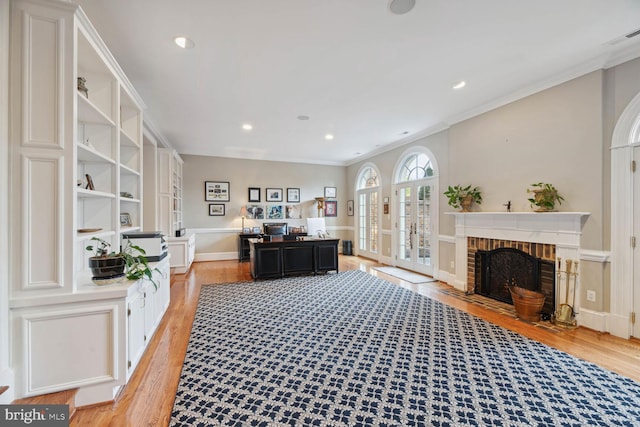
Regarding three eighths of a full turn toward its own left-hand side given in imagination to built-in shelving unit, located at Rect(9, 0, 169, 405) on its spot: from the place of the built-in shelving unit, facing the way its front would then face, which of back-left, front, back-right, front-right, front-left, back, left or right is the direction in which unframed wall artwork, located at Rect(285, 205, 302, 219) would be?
right

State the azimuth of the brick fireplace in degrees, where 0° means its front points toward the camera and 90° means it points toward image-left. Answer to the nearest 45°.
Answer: approximately 45°

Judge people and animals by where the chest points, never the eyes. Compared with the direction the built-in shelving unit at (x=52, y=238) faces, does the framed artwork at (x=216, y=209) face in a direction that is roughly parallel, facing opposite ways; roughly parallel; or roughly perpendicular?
roughly perpendicular

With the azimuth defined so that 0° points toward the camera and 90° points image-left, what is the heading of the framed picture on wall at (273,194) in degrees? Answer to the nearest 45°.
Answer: approximately 0°

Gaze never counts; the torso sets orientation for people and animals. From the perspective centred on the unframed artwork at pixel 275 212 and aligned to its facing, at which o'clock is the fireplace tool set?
The fireplace tool set is roughly at 11 o'clock from the unframed artwork.

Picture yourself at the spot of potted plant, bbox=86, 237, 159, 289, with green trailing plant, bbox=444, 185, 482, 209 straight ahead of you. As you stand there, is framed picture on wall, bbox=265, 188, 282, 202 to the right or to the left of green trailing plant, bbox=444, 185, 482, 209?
left

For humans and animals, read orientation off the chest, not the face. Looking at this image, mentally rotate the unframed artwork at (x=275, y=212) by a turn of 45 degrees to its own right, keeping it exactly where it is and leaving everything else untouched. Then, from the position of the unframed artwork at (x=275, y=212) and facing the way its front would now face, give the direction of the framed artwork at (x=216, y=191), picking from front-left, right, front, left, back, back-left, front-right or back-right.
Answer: front-right

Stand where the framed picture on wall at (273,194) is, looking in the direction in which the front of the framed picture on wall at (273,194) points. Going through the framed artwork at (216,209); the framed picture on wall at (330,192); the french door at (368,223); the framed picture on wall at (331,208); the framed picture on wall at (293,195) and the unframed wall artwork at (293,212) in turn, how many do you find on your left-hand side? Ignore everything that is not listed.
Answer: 5

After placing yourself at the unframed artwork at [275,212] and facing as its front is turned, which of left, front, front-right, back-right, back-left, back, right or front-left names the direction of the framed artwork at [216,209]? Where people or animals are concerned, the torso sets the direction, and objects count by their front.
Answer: right

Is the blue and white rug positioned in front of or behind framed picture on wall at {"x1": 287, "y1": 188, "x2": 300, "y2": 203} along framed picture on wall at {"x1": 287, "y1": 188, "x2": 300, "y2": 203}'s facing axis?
in front

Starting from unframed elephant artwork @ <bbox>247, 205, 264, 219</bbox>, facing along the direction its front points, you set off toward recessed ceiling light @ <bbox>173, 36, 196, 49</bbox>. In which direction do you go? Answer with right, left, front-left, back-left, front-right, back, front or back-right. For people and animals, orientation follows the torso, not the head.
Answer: front

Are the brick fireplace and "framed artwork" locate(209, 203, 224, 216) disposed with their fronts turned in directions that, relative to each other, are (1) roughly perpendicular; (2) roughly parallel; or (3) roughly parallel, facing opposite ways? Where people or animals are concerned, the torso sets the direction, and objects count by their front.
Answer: roughly perpendicular

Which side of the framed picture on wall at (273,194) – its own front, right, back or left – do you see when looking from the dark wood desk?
front

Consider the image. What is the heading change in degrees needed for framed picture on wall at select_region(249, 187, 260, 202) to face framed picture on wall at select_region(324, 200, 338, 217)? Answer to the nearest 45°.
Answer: approximately 90° to its left

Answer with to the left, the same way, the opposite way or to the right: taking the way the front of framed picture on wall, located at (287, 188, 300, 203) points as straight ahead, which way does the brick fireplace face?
to the right
